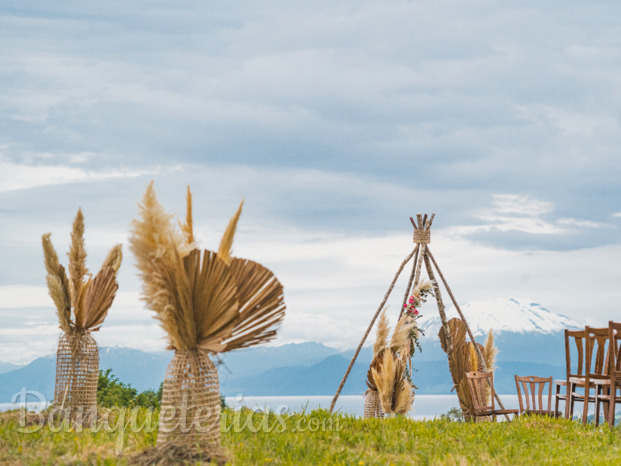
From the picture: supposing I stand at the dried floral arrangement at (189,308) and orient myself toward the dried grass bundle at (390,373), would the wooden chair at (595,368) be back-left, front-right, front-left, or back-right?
front-right

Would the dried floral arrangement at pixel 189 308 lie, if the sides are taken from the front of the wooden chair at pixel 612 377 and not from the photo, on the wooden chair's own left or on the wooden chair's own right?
on the wooden chair's own left

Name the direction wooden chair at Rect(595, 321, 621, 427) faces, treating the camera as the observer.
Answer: facing away from the viewer and to the left of the viewer

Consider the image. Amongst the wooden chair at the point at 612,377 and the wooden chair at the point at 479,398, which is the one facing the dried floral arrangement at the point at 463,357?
the wooden chair at the point at 612,377
